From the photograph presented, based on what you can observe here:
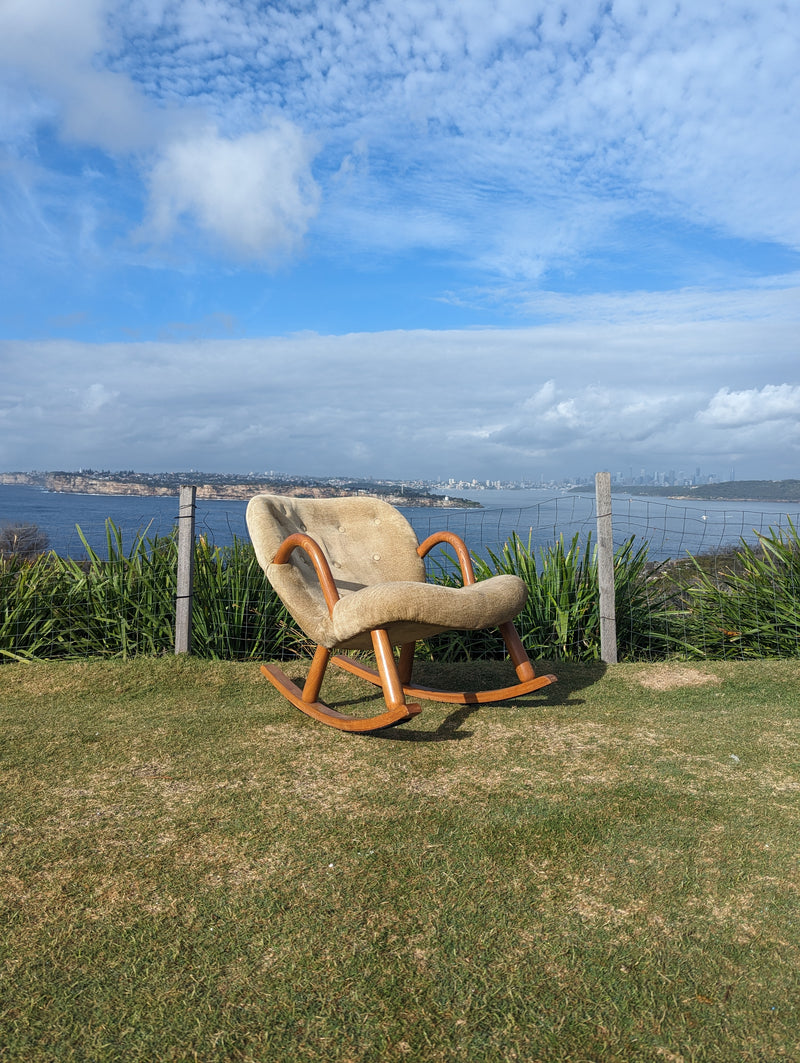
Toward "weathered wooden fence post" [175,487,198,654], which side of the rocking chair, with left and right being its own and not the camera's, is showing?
back

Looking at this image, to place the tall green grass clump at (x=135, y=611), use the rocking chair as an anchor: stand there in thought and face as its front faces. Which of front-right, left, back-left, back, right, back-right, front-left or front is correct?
back

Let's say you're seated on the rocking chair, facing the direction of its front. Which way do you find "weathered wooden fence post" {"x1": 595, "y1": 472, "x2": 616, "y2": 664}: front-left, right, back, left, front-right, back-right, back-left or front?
left

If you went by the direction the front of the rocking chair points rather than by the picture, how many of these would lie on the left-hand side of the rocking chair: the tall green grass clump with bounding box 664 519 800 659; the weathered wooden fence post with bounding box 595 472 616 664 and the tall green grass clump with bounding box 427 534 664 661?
3

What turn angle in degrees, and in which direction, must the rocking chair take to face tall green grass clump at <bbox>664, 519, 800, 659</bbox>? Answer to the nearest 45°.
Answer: approximately 90° to its left

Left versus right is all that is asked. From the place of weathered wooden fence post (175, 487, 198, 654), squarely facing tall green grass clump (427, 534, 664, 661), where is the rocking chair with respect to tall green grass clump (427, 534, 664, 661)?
right

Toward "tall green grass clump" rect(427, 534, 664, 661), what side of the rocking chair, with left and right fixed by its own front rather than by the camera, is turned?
left

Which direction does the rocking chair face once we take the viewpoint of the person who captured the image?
facing the viewer and to the right of the viewer

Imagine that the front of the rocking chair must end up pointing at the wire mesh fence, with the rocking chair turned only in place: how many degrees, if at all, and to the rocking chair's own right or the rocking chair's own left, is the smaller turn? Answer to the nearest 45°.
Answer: approximately 135° to the rocking chair's own left
